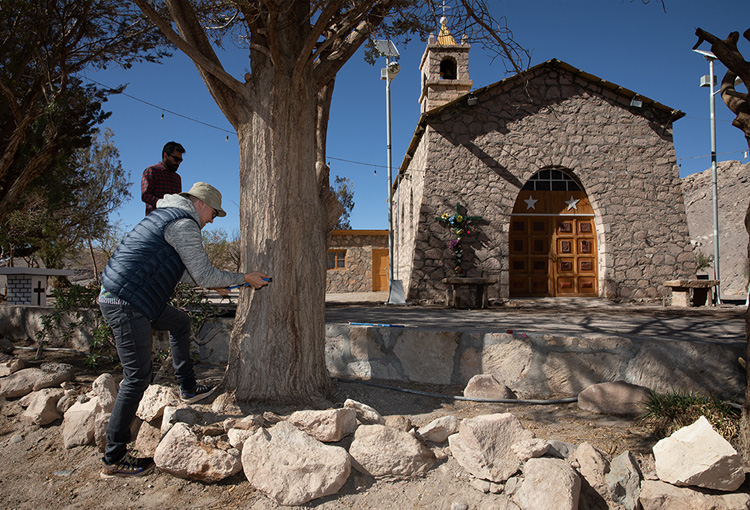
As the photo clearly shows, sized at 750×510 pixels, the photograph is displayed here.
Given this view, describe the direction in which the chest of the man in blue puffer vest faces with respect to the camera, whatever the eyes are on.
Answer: to the viewer's right

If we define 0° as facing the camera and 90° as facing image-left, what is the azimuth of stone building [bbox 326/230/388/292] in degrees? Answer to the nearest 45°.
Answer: approximately 0°

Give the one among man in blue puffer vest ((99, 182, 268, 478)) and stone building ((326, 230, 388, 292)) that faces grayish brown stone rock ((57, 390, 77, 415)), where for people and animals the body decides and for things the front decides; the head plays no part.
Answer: the stone building

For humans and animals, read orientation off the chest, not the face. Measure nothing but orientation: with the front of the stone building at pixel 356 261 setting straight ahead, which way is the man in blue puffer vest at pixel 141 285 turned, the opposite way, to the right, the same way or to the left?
to the left

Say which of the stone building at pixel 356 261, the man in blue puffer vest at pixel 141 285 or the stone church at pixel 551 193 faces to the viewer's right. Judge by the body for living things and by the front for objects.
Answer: the man in blue puffer vest

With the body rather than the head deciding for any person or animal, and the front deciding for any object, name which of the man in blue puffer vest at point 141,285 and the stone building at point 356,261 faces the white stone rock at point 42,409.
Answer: the stone building

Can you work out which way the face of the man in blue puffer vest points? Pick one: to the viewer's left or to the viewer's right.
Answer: to the viewer's right

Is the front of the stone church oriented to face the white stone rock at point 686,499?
yes

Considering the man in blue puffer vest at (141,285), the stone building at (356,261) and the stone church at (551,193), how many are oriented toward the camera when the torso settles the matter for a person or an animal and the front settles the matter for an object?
2

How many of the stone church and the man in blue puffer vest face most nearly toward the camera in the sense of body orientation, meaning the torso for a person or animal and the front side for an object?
1

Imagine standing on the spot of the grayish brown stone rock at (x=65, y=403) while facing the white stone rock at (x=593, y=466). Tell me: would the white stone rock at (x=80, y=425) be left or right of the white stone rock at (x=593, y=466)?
right

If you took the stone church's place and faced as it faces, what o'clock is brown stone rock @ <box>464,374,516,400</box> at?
The brown stone rock is roughly at 12 o'clock from the stone church.
